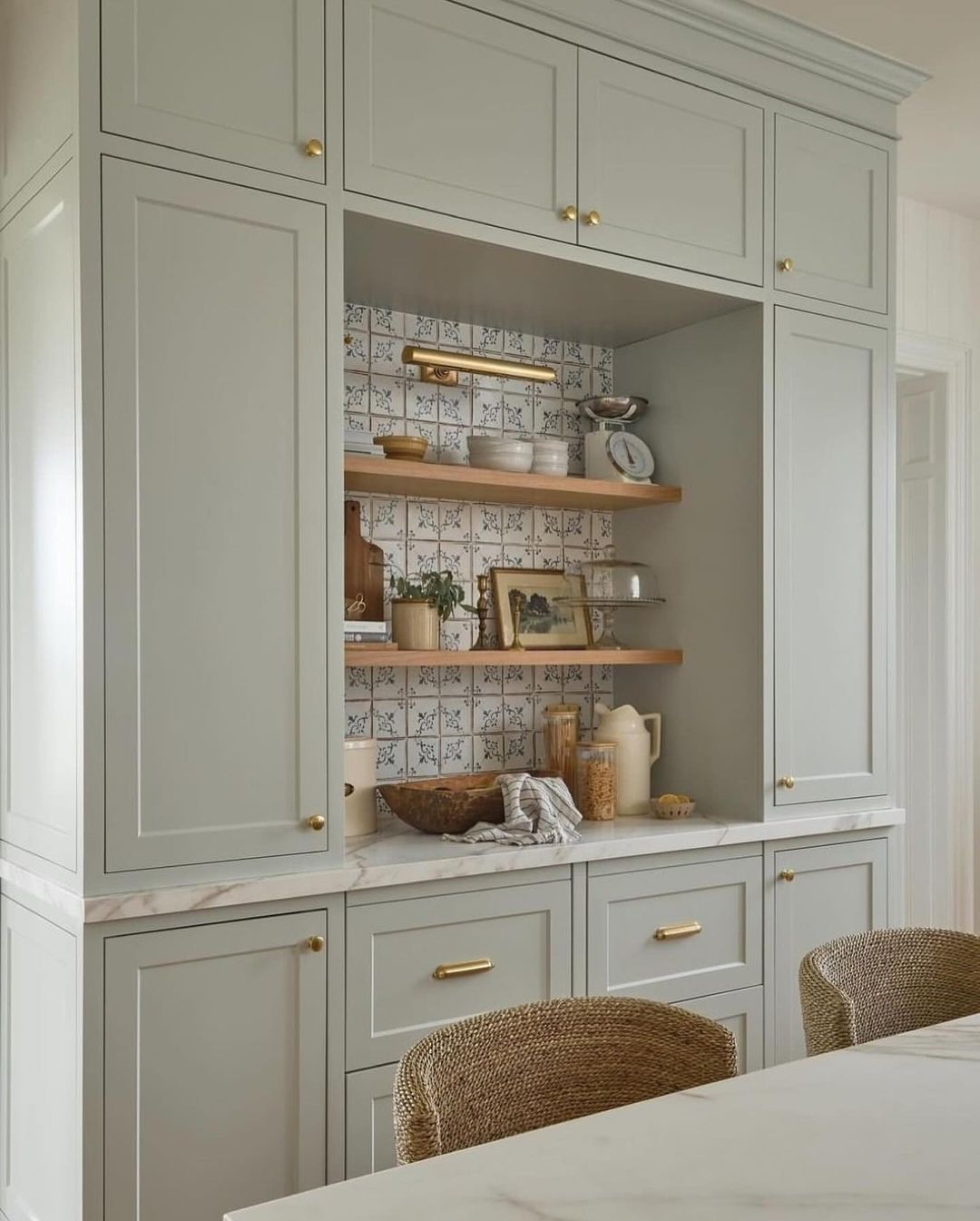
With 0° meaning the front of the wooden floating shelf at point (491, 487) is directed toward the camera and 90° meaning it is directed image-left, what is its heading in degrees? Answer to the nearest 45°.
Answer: approximately 315°

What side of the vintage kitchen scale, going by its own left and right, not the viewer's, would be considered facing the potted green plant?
right

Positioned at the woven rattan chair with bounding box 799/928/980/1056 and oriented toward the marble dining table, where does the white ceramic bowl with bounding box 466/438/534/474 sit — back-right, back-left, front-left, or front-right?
back-right

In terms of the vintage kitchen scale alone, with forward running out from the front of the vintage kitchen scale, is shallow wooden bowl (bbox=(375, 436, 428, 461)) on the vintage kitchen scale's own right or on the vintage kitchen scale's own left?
on the vintage kitchen scale's own right

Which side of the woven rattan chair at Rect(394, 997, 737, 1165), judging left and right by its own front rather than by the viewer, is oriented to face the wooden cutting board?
back

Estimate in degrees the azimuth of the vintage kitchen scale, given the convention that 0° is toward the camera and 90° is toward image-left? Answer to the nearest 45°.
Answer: approximately 315°
